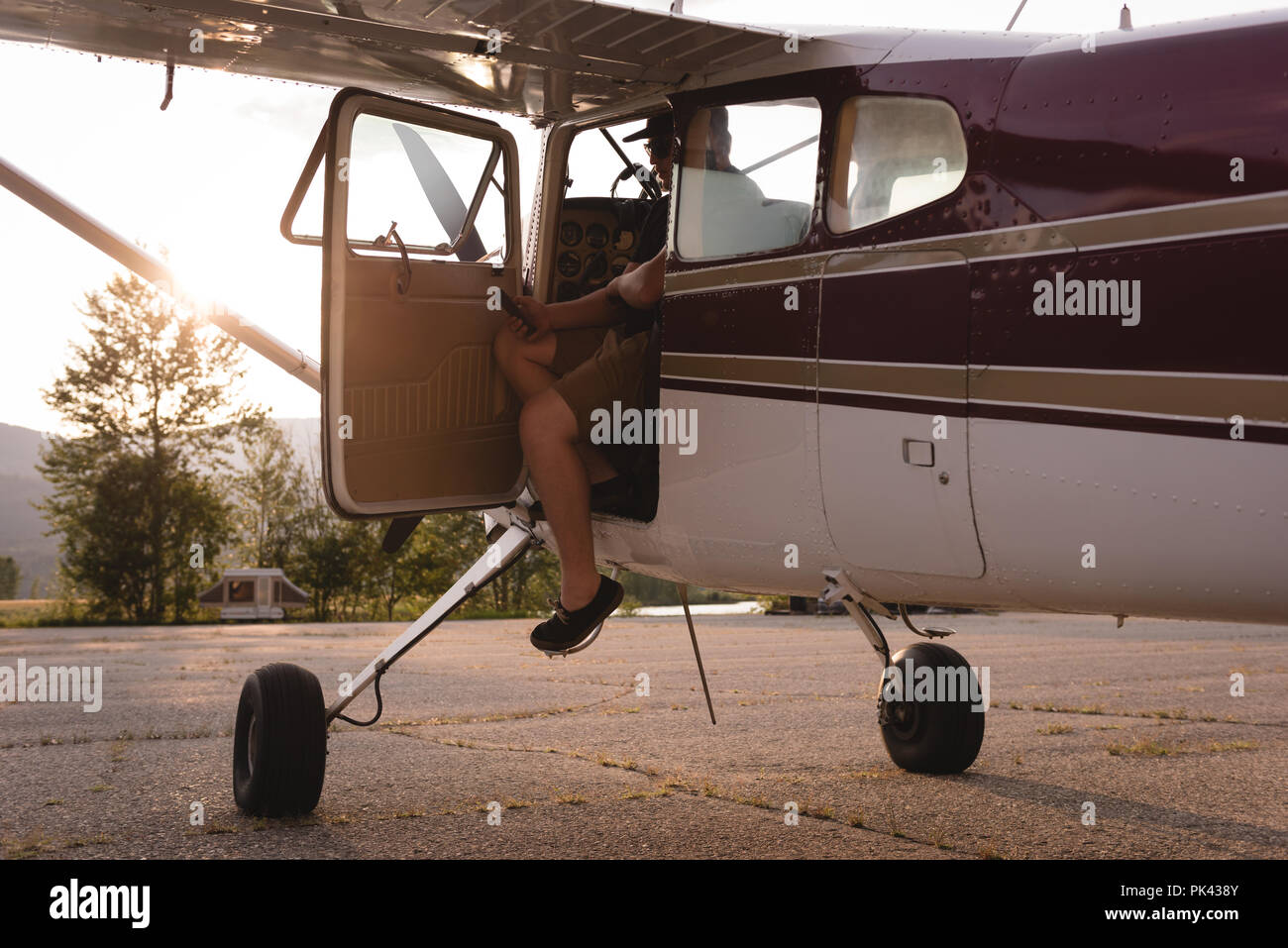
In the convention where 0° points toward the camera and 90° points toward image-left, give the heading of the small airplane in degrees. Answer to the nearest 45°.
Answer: approximately 135°

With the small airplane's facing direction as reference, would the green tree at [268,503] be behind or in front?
in front

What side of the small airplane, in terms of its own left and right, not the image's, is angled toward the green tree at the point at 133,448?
front
